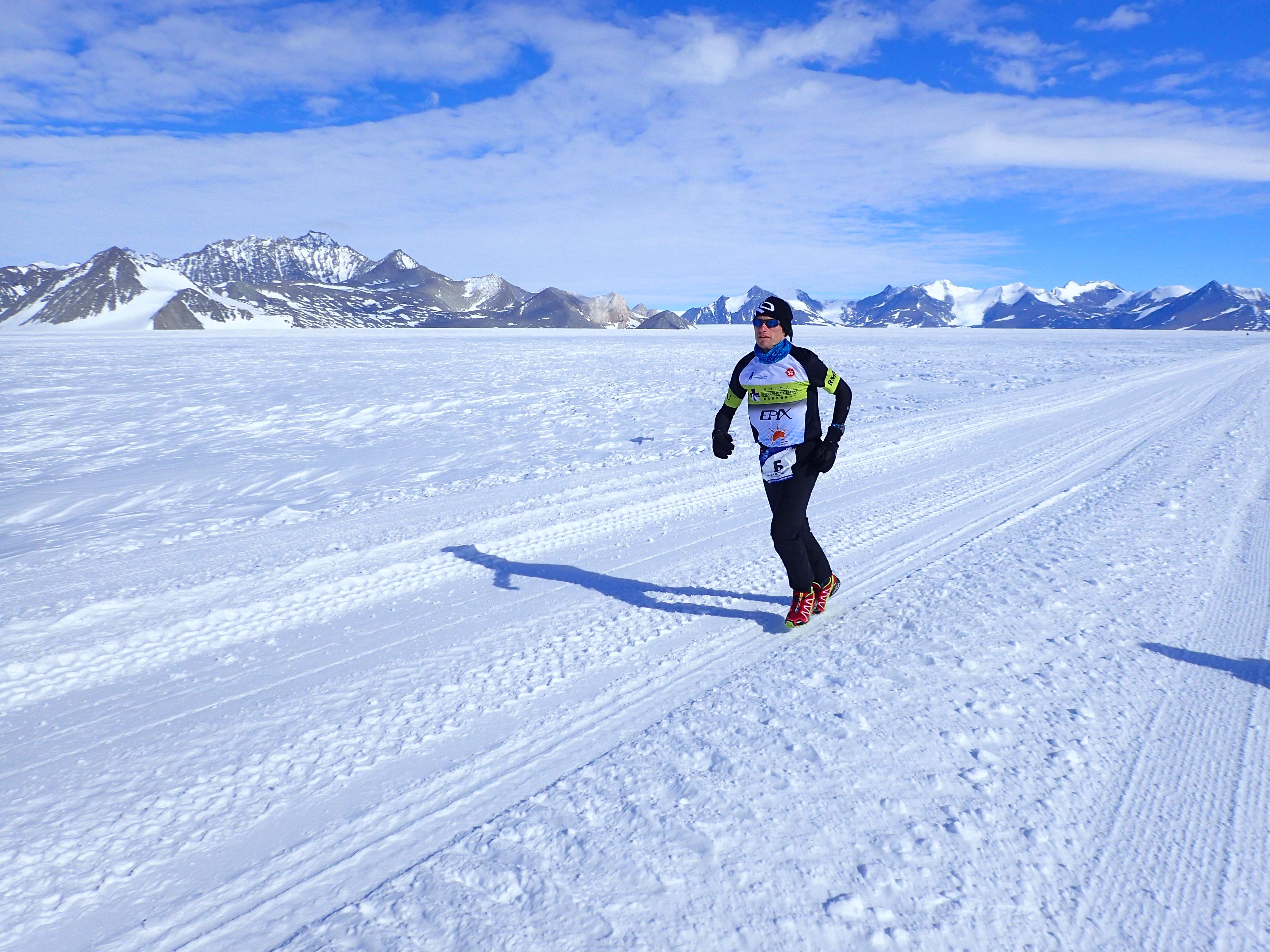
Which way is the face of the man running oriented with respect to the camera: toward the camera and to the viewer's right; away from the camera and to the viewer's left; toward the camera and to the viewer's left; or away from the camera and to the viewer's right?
toward the camera and to the viewer's left

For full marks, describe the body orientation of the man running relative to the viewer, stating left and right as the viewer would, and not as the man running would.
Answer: facing the viewer and to the left of the viewer
